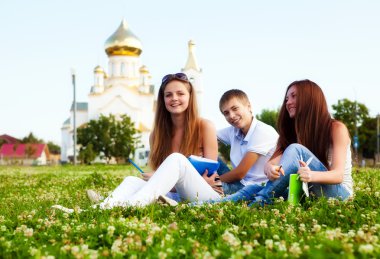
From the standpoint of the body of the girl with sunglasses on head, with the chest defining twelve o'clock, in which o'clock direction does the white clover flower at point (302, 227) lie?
The white clover flower is roughly at 10 o'clock from the girl with sunglasses on head.

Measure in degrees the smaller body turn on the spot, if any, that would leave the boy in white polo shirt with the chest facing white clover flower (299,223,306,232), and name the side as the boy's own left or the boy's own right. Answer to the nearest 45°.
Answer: approximately 45° to the boy's own left

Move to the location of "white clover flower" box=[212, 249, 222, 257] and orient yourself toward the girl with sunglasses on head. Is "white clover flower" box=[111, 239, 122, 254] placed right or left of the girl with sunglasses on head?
left

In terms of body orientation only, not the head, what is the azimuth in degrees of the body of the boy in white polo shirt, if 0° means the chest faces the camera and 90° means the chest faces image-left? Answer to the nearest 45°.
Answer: approximately 45°

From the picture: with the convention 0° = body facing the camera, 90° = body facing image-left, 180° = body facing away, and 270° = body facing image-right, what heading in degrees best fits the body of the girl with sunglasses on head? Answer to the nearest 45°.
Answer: approximately 45°

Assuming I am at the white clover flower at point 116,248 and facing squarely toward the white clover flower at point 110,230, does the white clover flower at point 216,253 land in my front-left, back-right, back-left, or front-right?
back-right

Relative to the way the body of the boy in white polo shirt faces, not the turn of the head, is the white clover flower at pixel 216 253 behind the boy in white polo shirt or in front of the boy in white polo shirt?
in front

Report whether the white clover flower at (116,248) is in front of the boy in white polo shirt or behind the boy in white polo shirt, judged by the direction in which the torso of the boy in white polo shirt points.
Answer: in front

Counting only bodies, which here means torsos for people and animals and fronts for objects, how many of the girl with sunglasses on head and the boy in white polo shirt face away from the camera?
0
